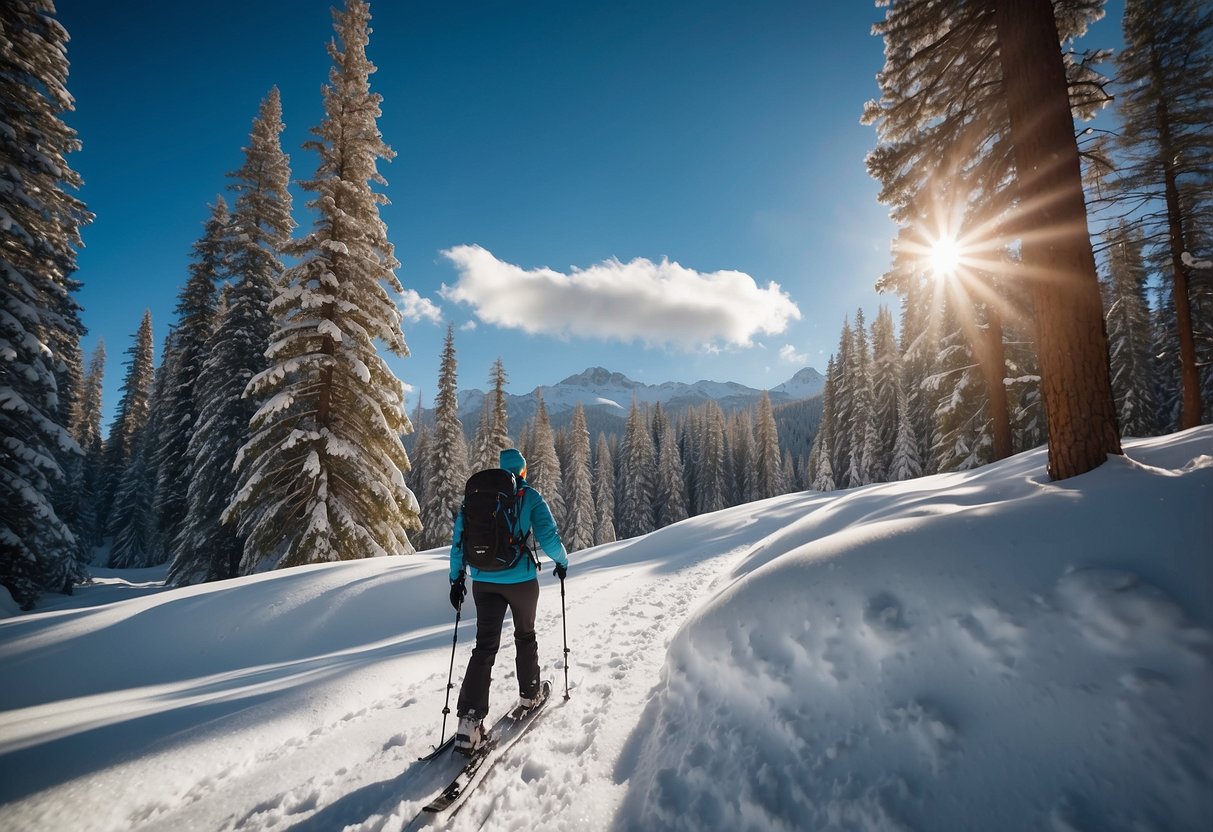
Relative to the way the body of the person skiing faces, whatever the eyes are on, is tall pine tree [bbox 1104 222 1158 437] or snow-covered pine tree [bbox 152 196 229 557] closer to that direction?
the tall pine tree

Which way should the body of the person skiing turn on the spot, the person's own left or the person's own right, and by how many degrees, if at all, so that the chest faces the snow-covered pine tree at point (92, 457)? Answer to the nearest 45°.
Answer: approximately 90° to the person's own left

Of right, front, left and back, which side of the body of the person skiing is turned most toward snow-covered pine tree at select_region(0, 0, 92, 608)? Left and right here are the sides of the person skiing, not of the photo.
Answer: left

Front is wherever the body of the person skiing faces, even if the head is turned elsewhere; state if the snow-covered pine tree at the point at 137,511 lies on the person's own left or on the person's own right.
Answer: on the person's own left

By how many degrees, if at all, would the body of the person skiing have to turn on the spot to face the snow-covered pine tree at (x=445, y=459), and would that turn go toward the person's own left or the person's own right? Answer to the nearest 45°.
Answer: approximately 45° to the person's own left

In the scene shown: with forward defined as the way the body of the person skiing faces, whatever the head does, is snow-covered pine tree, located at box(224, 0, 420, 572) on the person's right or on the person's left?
on the person's left

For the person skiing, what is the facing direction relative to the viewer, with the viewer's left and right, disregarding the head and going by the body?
facing away from the viewer and to the right of the viewer
